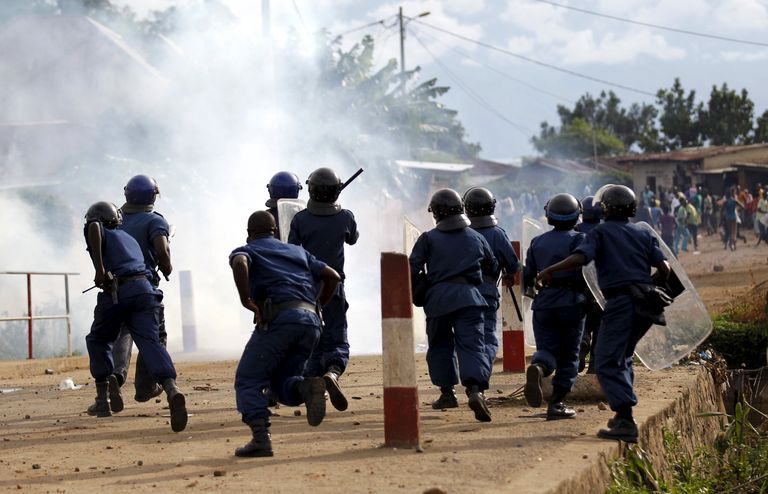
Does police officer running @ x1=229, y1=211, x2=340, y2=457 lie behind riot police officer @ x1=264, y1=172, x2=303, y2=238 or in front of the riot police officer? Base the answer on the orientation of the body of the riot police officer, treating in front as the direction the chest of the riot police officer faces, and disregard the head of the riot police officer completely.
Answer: behind

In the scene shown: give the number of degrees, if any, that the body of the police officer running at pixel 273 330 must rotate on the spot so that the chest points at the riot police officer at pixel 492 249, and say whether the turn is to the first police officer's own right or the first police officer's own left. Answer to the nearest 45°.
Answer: approximately 90° to the first police officer's own right

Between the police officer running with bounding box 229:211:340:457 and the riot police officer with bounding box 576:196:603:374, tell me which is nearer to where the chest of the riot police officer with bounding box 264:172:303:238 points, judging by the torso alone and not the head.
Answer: the riot police officer

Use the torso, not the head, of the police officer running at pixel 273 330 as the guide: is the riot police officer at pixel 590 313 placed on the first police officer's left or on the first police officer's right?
on the first police officer's right

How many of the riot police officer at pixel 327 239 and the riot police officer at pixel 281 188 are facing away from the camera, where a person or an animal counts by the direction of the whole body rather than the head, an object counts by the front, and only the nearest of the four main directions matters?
2

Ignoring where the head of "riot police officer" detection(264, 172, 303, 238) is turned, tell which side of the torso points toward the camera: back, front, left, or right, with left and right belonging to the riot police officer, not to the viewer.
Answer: back

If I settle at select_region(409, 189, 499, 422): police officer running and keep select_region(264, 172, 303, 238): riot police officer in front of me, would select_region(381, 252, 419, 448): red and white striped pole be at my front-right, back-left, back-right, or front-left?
back-left

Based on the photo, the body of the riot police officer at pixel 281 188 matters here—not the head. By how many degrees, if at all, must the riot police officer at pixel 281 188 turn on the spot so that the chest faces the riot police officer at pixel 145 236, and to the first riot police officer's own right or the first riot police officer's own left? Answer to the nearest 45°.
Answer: approximately 135° to the first riot police officer's own left

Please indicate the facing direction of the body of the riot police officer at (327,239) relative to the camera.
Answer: away from the camera

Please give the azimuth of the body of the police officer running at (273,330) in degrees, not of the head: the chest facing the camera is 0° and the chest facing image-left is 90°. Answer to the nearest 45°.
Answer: approximately 135°
